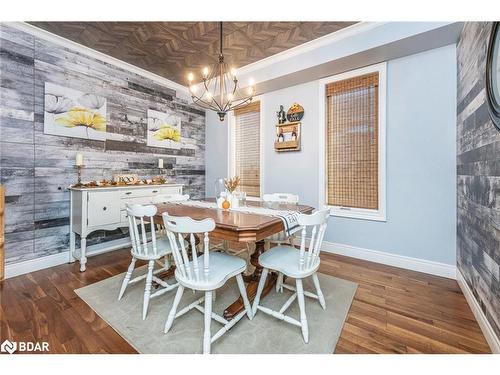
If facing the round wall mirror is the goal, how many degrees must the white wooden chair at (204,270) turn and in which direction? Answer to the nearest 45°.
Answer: approximately 45° to its right

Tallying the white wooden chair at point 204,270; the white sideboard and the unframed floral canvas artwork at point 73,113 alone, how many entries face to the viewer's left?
0

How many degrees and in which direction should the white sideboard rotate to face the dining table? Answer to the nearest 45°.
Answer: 0° — it already faces it

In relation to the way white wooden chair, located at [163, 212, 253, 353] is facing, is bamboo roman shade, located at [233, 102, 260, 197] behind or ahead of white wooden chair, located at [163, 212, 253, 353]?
ahead

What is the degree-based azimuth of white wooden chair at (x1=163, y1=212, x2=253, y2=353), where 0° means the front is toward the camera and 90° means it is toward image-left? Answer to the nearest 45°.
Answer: approximately 225°

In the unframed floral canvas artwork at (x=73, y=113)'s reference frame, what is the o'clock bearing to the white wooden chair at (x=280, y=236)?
The white wooden chair is roughly at 12 o'clock from the unframed floral canvas artwork.

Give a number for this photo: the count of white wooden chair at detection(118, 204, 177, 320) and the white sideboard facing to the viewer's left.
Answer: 0

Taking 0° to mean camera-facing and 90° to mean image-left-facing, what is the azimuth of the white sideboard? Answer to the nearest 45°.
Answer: approximately 315°

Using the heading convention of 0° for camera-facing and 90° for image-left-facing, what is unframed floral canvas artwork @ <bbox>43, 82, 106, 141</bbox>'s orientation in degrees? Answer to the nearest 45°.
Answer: approximately 315°

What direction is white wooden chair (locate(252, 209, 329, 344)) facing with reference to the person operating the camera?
facing away from the viewer and to the left of the viewer

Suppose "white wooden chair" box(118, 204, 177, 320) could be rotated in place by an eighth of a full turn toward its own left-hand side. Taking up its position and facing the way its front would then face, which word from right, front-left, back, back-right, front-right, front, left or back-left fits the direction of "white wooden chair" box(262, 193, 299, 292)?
right

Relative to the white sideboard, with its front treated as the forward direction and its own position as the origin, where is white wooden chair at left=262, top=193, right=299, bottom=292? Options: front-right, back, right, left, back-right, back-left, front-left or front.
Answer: front

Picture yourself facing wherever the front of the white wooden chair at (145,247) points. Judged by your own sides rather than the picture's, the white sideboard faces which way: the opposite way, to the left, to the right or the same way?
to the right

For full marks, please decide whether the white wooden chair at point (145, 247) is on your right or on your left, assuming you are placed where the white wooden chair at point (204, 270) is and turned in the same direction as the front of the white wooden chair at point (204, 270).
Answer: on your left

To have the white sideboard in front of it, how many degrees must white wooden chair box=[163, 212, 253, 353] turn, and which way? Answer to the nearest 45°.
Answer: approximately 90° to its left

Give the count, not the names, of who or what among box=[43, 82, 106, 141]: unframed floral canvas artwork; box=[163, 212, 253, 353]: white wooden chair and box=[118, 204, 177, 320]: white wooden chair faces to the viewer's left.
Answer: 0

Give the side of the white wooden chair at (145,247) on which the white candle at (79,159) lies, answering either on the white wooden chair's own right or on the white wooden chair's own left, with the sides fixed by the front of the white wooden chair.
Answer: on the white wooden chair's own left

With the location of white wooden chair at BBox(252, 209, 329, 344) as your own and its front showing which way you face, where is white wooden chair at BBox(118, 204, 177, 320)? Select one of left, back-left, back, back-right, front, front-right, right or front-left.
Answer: front-left

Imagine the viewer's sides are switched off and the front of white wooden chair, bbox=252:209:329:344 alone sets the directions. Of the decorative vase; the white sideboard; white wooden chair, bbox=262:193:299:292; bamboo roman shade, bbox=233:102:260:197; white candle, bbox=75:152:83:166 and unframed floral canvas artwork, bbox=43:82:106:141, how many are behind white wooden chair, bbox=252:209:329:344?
0

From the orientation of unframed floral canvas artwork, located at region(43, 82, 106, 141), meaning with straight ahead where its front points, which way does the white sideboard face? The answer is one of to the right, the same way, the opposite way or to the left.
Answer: the same way

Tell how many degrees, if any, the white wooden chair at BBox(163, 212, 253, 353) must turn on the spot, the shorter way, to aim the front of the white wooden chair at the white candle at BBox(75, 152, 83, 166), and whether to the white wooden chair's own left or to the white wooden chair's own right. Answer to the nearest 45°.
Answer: approximately 90° to the white wooden chair's own left

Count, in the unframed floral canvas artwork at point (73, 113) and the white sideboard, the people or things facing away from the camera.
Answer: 0

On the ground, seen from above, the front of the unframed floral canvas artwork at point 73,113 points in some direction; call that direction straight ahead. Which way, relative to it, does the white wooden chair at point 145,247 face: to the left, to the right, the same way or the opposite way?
to the left
